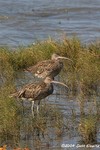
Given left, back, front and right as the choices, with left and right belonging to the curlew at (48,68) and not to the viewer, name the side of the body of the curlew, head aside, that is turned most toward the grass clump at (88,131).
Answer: right

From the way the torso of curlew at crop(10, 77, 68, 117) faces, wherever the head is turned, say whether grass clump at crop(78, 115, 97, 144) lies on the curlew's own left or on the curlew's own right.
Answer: on the curlew's own right

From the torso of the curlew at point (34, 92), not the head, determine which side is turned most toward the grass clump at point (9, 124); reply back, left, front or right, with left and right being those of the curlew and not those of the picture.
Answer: right

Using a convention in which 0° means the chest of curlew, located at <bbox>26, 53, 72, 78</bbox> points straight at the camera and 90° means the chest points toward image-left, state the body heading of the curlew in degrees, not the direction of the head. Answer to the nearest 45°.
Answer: approximately 270°

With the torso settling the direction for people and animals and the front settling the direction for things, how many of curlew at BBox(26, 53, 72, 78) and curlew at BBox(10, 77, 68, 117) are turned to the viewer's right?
2

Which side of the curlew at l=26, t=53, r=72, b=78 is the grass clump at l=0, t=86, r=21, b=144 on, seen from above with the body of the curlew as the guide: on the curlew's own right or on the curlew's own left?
on the curlew's own right

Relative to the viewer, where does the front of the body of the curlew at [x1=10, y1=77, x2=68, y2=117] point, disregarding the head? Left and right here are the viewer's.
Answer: facing to the right of the viewer

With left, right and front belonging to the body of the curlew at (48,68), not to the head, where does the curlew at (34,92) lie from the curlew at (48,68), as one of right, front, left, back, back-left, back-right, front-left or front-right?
right

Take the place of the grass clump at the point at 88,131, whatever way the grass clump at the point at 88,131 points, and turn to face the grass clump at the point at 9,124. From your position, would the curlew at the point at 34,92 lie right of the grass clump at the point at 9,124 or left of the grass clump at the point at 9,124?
right

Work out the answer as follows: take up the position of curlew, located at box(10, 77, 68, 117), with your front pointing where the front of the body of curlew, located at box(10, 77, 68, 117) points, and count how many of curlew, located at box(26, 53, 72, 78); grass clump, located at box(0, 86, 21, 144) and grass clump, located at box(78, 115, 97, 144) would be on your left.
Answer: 1

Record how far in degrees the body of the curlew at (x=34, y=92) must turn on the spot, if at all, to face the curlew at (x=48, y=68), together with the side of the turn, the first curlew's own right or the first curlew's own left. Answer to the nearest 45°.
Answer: approximately 90° to the first curlew's own left
